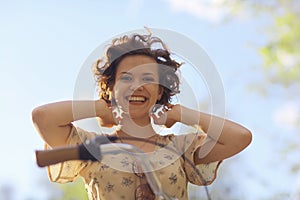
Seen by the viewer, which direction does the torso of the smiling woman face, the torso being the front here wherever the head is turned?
toward the camera

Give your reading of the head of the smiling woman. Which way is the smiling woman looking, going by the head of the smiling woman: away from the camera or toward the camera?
toward the camera
